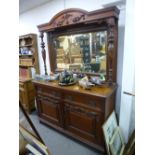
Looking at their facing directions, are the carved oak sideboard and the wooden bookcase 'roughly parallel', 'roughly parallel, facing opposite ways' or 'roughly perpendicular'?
roughly parallel

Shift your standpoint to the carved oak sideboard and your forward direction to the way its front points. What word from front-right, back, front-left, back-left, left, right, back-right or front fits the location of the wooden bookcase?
right

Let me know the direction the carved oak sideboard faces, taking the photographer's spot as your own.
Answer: facing the viewer and to the left of the viewer

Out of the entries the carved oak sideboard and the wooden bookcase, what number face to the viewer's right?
0

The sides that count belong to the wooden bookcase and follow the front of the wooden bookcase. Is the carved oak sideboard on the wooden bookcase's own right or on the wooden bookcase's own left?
on the wooden bookcase's own left
